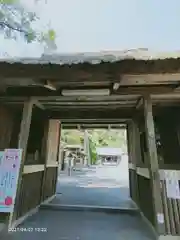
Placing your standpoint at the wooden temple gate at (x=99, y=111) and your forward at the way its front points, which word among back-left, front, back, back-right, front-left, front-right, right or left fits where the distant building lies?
back

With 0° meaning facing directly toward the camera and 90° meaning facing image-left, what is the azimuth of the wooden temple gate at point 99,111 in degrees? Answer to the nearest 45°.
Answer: approximately 0°

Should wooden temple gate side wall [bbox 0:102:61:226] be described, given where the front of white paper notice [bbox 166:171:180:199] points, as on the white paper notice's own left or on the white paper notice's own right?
on the white paper notice's own right

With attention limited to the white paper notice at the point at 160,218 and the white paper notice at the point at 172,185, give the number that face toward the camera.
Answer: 2

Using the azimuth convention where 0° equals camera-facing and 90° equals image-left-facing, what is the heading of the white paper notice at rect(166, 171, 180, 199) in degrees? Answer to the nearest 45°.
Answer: approximately 0°

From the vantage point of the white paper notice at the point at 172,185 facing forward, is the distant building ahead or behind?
behind
